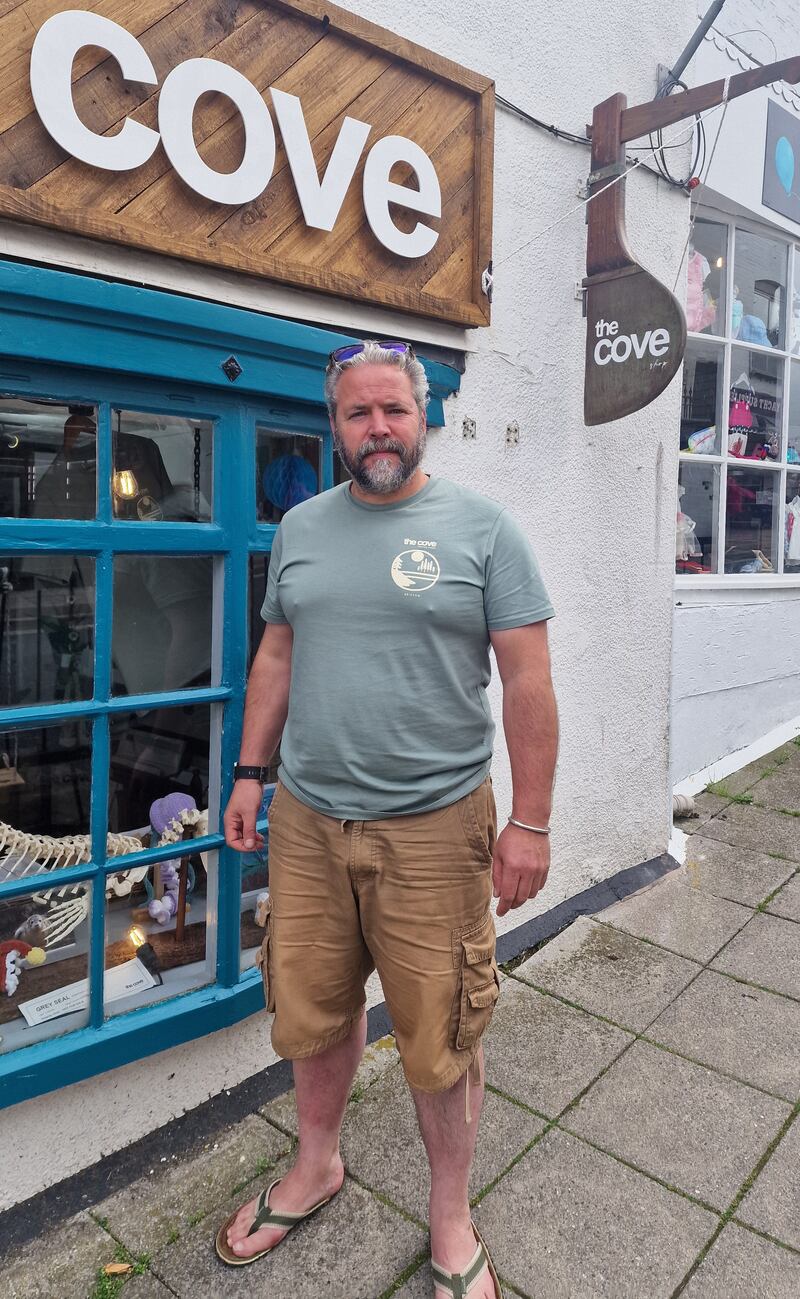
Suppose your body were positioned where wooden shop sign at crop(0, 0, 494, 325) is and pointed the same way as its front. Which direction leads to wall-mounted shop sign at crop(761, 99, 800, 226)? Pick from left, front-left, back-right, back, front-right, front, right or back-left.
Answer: left

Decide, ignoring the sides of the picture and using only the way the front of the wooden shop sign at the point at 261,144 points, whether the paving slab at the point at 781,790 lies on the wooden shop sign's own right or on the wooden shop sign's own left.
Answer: on the wooden shop sign's own left

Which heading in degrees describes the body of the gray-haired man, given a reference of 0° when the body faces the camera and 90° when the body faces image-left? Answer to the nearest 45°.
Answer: approximately 0°

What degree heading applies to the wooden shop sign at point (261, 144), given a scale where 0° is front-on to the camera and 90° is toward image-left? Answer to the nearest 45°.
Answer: approximately 315°

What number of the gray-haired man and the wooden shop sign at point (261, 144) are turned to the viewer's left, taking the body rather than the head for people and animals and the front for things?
0

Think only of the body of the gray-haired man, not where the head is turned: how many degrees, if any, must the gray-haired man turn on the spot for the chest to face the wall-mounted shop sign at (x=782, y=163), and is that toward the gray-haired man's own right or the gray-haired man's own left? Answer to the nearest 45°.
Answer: approximately 135° to the gray-haired man's own left
